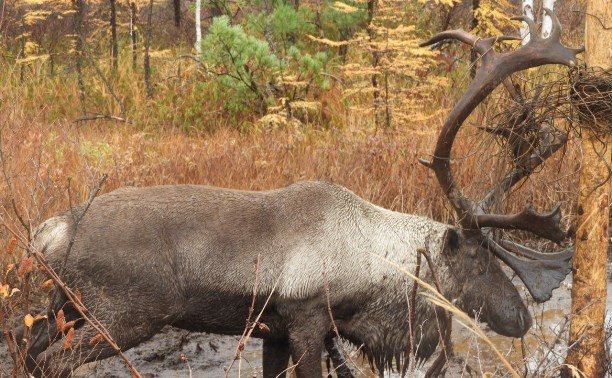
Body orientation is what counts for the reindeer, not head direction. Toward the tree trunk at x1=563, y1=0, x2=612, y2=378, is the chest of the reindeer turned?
yes

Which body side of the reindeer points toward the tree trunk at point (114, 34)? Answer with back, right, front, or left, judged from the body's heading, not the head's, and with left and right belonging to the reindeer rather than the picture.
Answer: left

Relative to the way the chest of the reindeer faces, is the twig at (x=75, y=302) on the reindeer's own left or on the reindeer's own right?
on the reindeer's own right

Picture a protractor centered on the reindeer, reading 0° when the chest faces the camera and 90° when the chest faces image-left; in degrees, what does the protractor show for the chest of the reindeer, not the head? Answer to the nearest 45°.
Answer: approximately 270°

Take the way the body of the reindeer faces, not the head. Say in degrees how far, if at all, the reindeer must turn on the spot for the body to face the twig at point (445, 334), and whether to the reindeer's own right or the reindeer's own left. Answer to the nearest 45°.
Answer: approximately 45° to the reindeer's own right

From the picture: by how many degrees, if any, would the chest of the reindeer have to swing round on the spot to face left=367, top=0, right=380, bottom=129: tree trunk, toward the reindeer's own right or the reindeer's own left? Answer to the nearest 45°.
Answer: approximately 90° to the reindeer's own left
